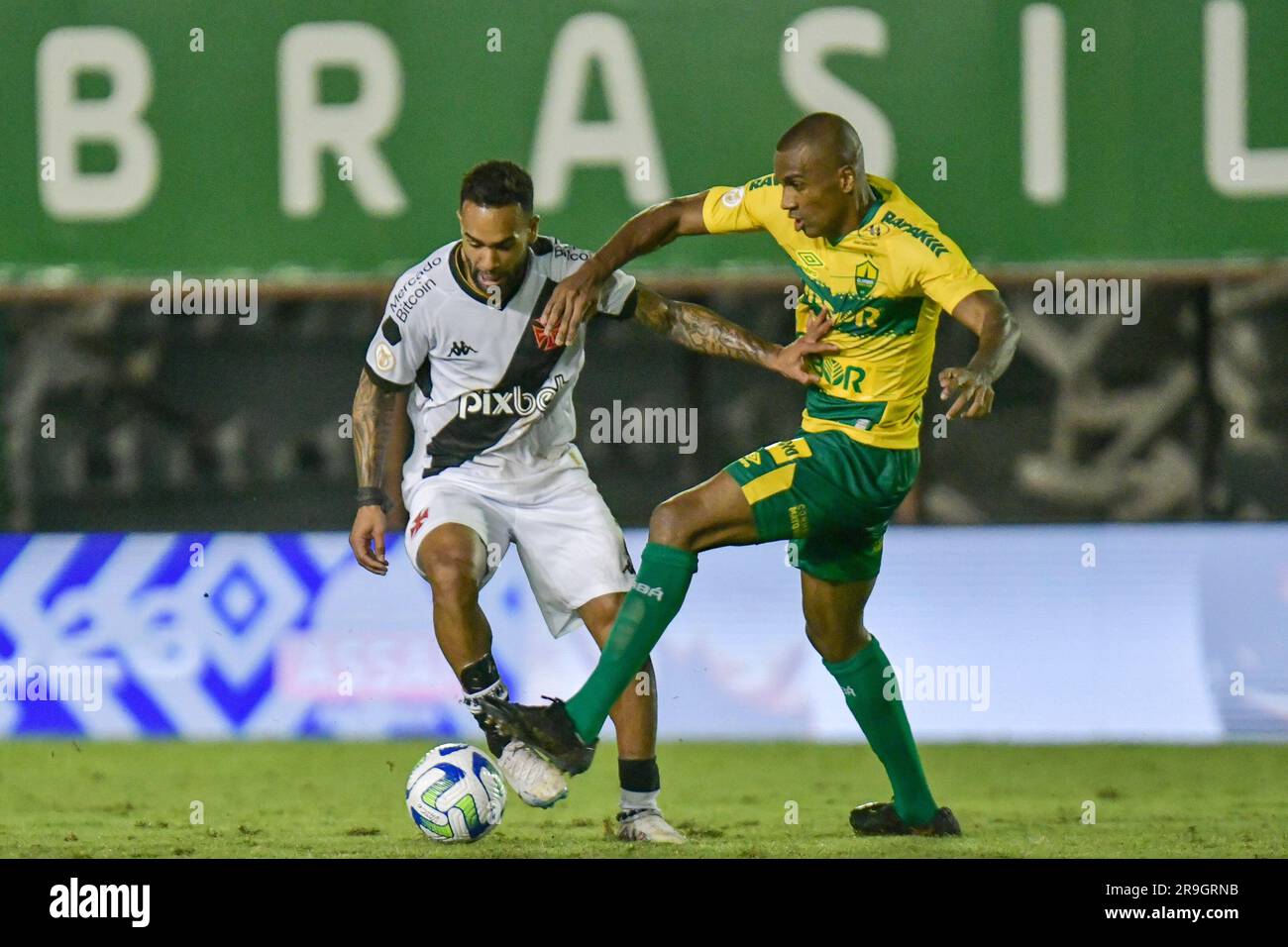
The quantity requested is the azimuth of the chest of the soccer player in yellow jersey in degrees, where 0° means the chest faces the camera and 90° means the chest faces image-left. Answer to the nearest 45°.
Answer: approximately 45°

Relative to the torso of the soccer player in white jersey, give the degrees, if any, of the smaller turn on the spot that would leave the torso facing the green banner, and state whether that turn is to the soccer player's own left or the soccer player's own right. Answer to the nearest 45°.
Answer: approximately 180°

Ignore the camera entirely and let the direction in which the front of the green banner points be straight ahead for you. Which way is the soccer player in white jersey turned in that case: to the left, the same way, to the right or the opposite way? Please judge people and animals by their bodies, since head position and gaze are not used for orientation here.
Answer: the same way

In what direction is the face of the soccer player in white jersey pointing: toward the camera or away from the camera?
toward the camera

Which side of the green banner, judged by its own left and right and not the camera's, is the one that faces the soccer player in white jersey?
front

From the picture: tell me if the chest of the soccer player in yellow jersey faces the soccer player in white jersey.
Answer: no

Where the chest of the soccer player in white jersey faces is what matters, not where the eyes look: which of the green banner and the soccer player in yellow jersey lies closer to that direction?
the soccer player in yellow jersey

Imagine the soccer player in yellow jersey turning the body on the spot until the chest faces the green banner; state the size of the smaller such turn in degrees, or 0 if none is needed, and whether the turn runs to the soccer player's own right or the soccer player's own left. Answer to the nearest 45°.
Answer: approximately 135° to the soccer player's own right

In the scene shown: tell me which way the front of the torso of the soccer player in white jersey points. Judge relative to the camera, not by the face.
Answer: toward the camera

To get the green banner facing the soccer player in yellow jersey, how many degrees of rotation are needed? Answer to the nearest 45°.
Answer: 0° — it already faces them

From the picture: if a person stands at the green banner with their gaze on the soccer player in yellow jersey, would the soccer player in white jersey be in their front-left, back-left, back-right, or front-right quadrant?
front-right

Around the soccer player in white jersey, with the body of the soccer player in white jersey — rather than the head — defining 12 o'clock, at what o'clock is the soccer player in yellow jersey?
The soccer player in yellow jersey is roughly at 10 o'clock from the soccer player in white jersey.

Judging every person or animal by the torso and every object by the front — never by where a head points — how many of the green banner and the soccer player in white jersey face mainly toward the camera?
2
